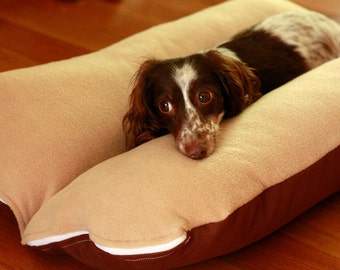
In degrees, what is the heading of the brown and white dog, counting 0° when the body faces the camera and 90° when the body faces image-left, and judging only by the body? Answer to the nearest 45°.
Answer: approximately 45°
